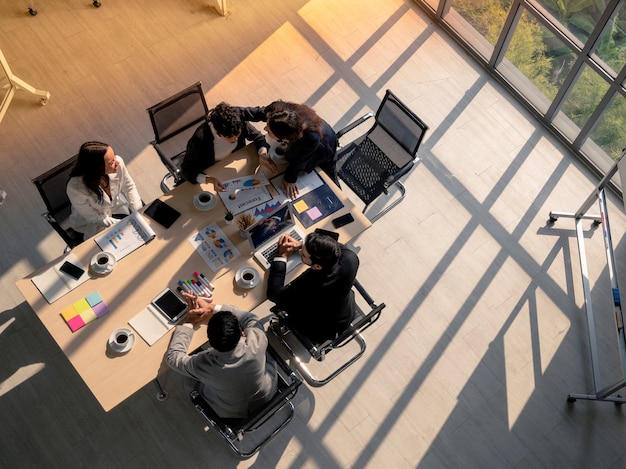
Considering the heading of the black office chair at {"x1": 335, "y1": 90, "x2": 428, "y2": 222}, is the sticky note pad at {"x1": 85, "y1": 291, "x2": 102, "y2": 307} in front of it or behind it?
in front

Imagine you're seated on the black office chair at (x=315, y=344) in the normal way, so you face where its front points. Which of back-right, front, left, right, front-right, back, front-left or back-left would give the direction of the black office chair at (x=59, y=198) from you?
front-left

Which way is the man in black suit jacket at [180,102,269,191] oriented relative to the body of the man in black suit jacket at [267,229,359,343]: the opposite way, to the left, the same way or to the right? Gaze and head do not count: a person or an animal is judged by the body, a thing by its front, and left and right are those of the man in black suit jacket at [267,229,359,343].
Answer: the opposite way

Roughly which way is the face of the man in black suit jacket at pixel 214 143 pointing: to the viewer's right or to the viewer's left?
to the viewer's right

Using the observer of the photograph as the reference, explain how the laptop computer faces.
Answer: facing the viewer and to the right of the viewer

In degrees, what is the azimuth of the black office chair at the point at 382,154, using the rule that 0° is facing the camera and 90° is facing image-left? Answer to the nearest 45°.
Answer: approximately 45°

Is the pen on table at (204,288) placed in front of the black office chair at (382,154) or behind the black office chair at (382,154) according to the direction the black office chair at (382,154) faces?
in front

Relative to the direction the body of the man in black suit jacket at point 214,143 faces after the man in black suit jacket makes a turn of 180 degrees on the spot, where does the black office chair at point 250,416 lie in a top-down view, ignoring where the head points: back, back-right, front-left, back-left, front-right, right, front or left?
back

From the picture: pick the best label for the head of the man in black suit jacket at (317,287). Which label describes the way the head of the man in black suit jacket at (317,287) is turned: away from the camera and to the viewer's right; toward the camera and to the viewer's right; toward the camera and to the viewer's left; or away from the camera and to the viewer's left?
away from the camera and to the viewer's left

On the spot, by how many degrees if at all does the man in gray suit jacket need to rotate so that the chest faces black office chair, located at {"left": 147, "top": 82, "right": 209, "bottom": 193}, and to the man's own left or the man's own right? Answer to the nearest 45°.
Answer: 0° — they already face it

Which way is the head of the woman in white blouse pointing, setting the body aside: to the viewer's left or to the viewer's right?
to the viewer's right

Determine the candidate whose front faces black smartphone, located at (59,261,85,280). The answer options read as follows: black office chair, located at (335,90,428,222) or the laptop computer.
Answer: the black office chair

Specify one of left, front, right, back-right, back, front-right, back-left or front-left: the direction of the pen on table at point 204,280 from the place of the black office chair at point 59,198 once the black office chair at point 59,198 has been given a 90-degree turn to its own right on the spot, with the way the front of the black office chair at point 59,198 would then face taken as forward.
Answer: left

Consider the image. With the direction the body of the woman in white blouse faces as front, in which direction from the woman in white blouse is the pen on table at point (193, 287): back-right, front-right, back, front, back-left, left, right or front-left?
front

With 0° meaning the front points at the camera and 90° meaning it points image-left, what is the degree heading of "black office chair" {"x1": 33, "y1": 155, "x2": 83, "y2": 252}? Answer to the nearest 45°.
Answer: approximately 315°

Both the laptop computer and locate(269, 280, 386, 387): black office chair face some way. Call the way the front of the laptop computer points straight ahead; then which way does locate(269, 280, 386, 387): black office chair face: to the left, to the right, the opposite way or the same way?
the opposite way

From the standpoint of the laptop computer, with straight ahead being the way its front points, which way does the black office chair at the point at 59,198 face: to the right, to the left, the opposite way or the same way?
the same way

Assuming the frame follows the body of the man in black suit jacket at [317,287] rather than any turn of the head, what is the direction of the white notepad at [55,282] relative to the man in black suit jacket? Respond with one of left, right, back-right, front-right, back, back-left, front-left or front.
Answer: front-left

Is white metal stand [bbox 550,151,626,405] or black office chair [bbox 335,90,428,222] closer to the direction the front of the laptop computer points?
the white metal stand

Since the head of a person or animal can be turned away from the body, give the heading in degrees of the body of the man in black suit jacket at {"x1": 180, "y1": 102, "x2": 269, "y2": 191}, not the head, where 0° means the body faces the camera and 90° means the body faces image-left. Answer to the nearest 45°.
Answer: approximately 315°

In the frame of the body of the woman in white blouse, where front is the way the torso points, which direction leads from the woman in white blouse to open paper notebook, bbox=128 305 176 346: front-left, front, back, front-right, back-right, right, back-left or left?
front

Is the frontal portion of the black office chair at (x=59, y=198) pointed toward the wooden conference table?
yes
